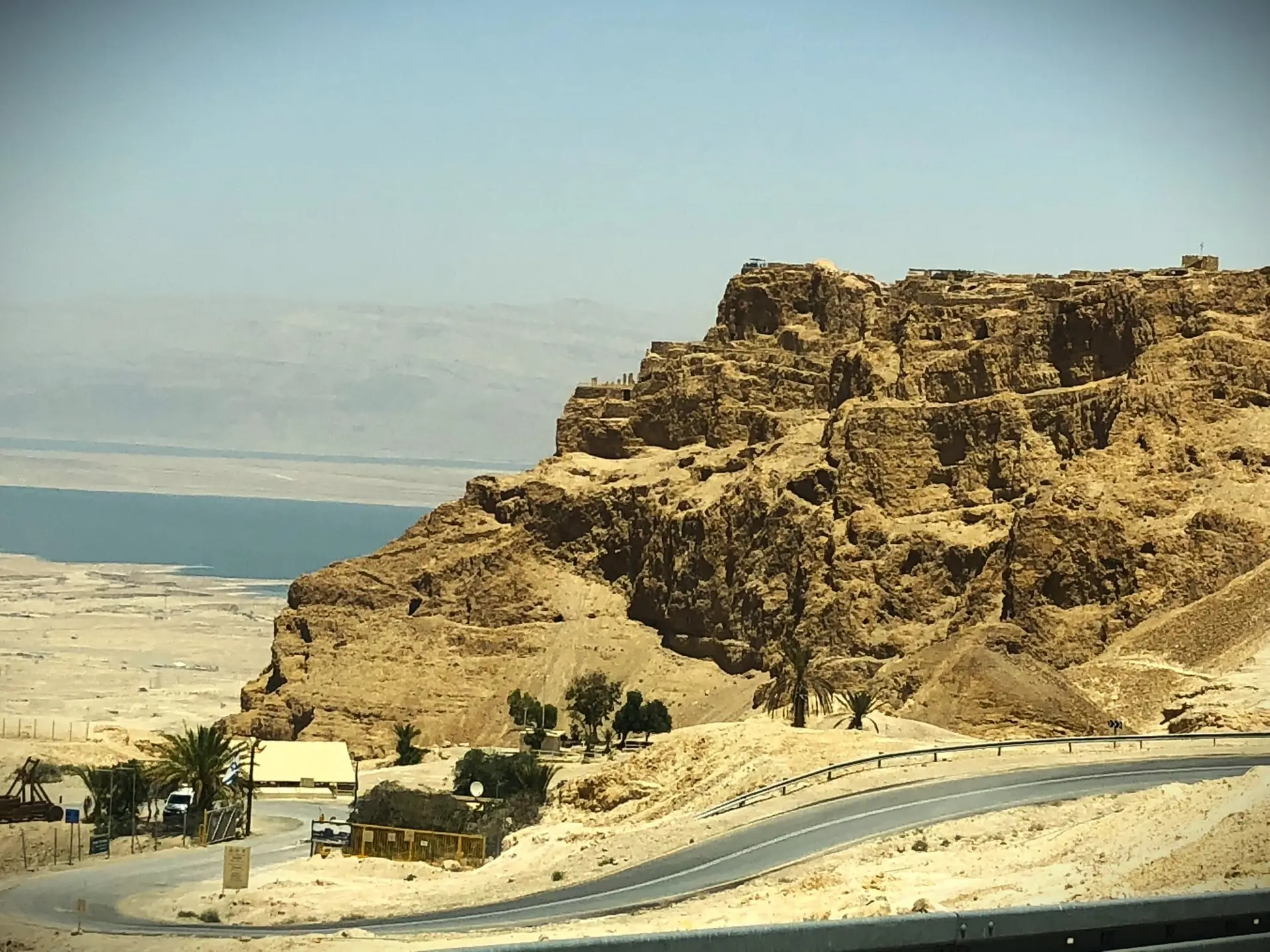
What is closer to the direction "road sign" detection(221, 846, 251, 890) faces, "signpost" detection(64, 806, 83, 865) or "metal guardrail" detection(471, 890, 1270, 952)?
the metal guardrail

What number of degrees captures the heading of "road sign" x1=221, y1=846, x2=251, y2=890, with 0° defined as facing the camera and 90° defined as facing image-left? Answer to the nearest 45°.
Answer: approximately 0°

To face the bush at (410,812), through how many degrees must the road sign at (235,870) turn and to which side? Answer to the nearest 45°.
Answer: approximately 180°

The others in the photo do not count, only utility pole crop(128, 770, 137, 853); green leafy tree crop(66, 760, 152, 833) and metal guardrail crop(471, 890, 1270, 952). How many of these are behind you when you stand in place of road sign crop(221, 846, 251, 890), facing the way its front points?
2

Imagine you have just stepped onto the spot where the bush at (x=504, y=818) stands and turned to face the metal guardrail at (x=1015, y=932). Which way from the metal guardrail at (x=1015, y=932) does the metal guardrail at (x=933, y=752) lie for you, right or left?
left

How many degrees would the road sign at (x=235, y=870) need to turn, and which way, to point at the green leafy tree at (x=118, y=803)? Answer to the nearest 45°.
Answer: approximately 180°

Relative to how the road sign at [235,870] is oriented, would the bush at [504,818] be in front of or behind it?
behind

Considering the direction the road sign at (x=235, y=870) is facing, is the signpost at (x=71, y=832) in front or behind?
behind

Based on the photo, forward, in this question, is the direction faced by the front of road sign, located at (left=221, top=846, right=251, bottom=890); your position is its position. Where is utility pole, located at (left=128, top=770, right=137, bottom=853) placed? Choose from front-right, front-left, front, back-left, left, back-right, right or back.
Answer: back
